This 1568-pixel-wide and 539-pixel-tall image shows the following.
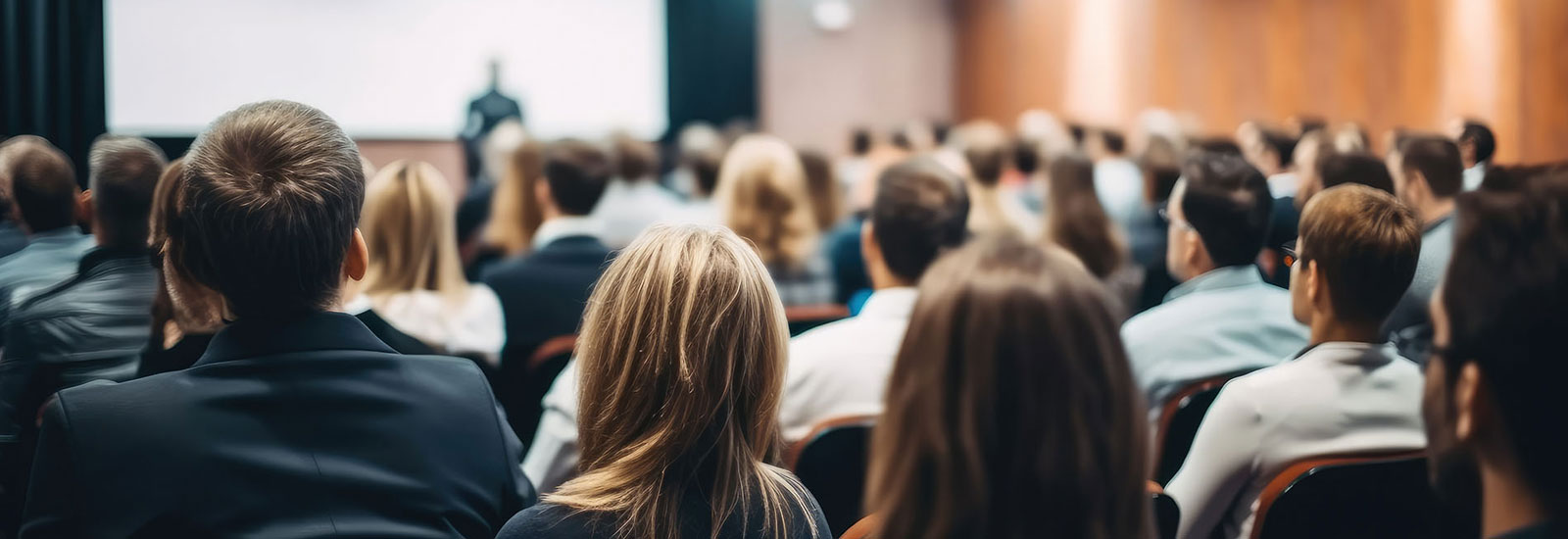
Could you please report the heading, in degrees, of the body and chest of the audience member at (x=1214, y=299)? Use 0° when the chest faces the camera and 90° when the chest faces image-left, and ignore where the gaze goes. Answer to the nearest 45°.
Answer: approximately 135°

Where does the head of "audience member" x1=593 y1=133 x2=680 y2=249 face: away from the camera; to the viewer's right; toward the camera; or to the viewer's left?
away from the camera

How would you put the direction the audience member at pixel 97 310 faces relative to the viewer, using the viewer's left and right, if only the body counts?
facing away from the viewer

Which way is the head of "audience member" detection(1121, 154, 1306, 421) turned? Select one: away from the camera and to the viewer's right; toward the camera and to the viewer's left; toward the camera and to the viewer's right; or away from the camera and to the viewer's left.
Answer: away from the camera and to the viewer's left

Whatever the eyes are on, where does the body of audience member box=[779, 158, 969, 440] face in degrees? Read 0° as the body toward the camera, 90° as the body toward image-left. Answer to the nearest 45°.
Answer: approximately 135°

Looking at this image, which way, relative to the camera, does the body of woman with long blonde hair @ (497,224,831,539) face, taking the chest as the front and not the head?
away from the camera

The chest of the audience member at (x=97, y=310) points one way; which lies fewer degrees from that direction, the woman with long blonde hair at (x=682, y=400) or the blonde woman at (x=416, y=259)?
the blonde woman

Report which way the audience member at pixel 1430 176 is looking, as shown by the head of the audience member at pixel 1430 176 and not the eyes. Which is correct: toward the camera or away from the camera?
away from the camera

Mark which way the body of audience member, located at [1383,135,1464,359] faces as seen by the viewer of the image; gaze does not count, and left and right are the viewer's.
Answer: facing away from the viewer and to the left of the viewer

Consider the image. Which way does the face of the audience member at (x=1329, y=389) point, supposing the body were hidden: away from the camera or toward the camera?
away from the camera

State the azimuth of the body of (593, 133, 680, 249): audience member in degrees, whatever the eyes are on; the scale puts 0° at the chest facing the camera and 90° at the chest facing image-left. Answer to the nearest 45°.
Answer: approximately 180°

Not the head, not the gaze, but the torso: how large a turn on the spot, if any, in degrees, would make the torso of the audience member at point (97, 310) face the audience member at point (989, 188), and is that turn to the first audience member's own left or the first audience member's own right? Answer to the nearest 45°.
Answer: approximately 45° to the first audience member's own right

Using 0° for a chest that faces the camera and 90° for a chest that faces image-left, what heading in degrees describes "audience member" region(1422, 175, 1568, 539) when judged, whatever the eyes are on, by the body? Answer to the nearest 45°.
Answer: approximately 135°
